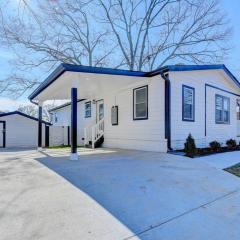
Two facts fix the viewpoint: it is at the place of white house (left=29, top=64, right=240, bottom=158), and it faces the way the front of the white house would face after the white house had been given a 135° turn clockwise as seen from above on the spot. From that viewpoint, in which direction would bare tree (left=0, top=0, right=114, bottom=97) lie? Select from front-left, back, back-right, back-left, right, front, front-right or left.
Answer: front-right

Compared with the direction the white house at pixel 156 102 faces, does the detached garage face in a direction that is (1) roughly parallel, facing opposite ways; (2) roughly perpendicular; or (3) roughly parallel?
roughly parallel

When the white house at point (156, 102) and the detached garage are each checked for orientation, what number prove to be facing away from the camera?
0

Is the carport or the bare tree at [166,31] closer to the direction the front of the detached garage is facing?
the carport

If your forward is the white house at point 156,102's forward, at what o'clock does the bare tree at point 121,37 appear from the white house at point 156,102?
The bare tree is roughly at 7 o'clock from the white house.

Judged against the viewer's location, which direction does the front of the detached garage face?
facing the viewer

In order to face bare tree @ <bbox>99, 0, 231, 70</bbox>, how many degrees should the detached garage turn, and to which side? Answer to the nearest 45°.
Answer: approximately 90° to its left
